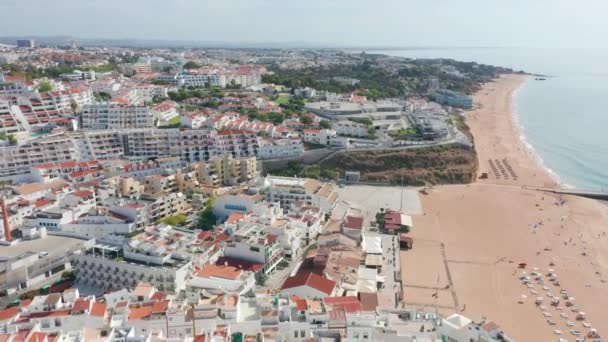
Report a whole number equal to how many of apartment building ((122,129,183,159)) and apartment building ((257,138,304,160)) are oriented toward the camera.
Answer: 2

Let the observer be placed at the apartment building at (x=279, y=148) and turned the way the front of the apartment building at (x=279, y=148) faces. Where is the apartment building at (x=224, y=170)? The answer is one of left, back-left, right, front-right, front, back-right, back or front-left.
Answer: front-right

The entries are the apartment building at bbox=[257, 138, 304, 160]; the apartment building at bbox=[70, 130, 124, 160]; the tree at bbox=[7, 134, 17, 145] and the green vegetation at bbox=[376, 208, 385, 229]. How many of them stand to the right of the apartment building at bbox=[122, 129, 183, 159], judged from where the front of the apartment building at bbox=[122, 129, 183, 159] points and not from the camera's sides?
2

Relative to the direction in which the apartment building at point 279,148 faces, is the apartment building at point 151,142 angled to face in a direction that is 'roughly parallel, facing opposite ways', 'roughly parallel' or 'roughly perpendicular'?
roughly parallel

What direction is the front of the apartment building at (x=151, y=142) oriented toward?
toward the camera

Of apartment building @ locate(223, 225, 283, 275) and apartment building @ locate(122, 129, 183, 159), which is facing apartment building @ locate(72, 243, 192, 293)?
apartment building @ locate(122, 129, 183, 159)

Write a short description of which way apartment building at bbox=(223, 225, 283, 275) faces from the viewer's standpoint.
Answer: facing the viewer and to the right of the viewer

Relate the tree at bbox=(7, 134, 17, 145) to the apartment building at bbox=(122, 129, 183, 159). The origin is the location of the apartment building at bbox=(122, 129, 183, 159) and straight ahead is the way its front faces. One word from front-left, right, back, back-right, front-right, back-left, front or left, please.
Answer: right

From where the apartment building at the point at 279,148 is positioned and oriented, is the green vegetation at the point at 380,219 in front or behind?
in front

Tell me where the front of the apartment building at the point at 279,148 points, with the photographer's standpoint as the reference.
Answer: facing the viewer

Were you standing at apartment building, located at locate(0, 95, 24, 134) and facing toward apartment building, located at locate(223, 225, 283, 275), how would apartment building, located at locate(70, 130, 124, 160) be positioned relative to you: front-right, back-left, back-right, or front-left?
front-left

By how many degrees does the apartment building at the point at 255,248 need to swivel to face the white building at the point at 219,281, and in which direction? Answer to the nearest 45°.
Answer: approximately 90° to its right

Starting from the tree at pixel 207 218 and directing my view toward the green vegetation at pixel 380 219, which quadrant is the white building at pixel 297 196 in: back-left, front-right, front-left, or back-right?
front-left

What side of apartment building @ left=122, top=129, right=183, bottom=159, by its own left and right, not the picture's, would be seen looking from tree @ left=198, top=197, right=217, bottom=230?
front
